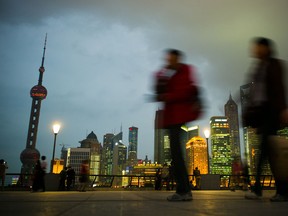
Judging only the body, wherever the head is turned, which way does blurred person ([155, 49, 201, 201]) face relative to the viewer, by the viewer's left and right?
facing to the left of the viewer

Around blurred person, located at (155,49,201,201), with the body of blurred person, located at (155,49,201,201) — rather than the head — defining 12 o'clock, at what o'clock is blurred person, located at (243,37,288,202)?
blurred person, located at (243,37,288,202) is roughly at 6 o'clock from blurred person, located at (155,49,201,201).

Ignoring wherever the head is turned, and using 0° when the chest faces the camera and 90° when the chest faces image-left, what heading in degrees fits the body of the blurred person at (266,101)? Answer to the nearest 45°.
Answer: approximately 45°

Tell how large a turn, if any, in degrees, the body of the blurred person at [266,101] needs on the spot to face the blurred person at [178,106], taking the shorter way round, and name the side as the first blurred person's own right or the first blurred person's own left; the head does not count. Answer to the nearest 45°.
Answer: approximately 45° to the first blurred person's own right

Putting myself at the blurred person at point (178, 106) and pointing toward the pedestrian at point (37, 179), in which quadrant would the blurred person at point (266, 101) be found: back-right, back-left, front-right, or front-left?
back-right

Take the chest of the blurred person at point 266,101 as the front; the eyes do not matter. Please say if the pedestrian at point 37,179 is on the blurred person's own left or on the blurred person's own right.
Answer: on the blurred person's own right

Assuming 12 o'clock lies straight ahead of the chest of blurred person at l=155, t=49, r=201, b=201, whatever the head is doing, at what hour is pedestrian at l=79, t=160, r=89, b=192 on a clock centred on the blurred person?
The pedestrian is roughly at 2 o'clock from the blurred person.

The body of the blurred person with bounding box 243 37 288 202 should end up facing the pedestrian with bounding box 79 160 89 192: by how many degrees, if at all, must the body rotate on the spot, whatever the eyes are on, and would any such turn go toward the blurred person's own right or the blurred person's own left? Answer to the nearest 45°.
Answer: approximately 90° to the blurred person's own right

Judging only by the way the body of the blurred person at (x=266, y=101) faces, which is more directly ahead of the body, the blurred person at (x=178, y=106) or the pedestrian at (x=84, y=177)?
the blurred person
